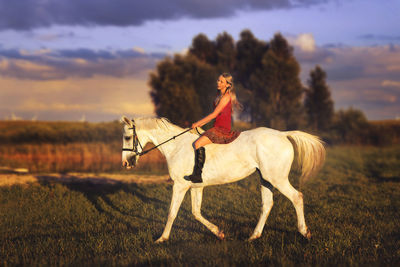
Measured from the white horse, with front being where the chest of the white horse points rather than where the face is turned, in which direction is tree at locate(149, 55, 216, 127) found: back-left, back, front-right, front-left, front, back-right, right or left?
right

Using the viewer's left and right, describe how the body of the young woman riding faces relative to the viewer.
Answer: facing to the left of the viewer

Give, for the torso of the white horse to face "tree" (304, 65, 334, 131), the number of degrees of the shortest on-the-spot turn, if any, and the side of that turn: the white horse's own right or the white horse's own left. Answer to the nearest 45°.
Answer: approximately 90° to the white horse's own right

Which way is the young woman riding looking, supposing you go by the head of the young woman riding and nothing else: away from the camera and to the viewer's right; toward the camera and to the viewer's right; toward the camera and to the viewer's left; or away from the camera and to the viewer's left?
toward the camera and to the viewer's left

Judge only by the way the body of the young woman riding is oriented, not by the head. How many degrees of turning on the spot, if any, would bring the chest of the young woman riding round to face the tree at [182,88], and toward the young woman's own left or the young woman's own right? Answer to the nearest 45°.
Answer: approximately 90° to the young woman's own right

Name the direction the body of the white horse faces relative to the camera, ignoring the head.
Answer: to the viewer's left

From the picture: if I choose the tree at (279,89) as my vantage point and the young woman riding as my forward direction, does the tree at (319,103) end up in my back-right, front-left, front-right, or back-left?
back-left
